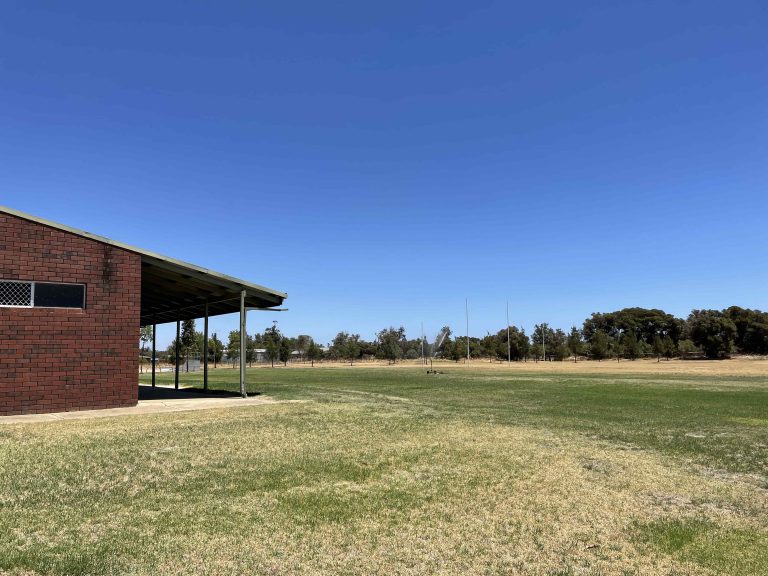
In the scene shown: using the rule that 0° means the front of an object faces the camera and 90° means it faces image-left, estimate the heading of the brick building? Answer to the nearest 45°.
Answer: approximately 270°
